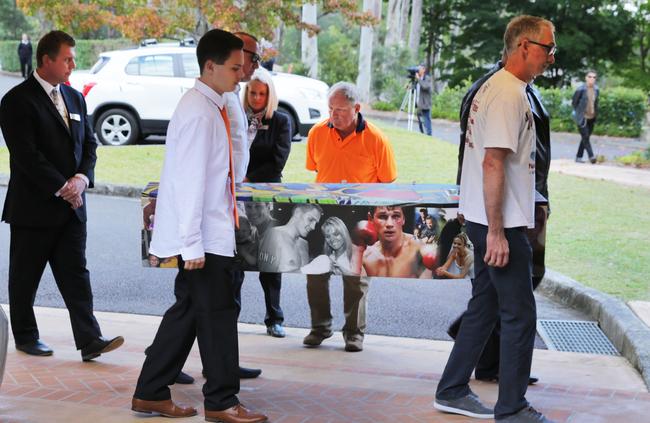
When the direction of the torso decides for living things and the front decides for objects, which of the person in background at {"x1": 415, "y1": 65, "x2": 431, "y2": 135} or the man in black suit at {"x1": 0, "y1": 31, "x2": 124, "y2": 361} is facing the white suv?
the person in background

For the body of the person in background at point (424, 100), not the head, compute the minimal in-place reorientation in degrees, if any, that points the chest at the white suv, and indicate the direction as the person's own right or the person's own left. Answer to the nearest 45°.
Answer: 0° — they already face it

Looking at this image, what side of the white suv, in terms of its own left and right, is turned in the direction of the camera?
right

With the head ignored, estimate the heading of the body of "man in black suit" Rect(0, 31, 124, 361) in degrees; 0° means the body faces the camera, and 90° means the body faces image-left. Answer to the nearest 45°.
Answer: approximately 315°

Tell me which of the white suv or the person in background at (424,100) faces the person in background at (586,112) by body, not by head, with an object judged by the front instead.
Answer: the white suv

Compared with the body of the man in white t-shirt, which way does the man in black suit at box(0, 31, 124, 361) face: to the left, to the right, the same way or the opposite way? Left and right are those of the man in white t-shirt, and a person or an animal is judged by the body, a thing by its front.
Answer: the same way

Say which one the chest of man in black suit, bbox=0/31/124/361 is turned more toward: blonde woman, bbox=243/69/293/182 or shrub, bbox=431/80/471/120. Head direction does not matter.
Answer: the blonde woman

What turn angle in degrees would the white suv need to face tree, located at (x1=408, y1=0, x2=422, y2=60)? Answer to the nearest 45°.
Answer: approximately 45° to its left

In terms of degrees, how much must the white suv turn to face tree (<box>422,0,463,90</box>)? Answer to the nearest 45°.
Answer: approximately 45° to its left
